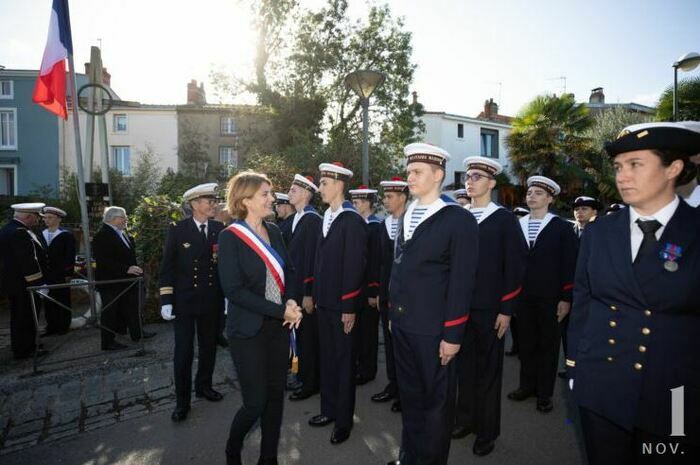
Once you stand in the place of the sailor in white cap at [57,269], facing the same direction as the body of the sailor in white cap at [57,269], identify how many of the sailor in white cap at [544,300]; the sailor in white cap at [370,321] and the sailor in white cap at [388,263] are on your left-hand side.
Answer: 3

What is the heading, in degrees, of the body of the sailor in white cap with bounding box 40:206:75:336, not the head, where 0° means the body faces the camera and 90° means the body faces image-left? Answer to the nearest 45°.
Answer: approximately 45°

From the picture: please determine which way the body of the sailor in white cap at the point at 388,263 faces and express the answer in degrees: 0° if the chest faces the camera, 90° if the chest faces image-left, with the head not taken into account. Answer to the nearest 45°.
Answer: approximately 45°

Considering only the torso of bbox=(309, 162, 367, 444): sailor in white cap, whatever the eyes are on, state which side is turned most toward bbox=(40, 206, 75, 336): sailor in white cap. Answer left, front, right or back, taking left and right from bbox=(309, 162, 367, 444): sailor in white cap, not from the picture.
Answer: right

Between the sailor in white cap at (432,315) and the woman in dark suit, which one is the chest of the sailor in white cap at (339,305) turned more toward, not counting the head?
the woman in dark suit

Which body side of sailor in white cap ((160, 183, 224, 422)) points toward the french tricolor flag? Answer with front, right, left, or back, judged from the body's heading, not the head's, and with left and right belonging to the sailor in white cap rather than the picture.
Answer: back

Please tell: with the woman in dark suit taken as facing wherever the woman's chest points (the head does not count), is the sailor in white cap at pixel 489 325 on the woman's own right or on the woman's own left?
on the woman's own left

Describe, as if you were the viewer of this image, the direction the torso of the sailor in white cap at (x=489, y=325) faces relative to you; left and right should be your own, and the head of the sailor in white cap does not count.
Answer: facing the viewer and to the left of the viewer

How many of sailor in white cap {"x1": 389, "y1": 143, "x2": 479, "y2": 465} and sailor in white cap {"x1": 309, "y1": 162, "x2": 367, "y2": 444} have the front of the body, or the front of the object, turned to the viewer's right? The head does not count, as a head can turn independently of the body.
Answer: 0

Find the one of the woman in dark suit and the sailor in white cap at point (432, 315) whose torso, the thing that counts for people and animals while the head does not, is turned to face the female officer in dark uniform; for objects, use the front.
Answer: the woman in dark suit
